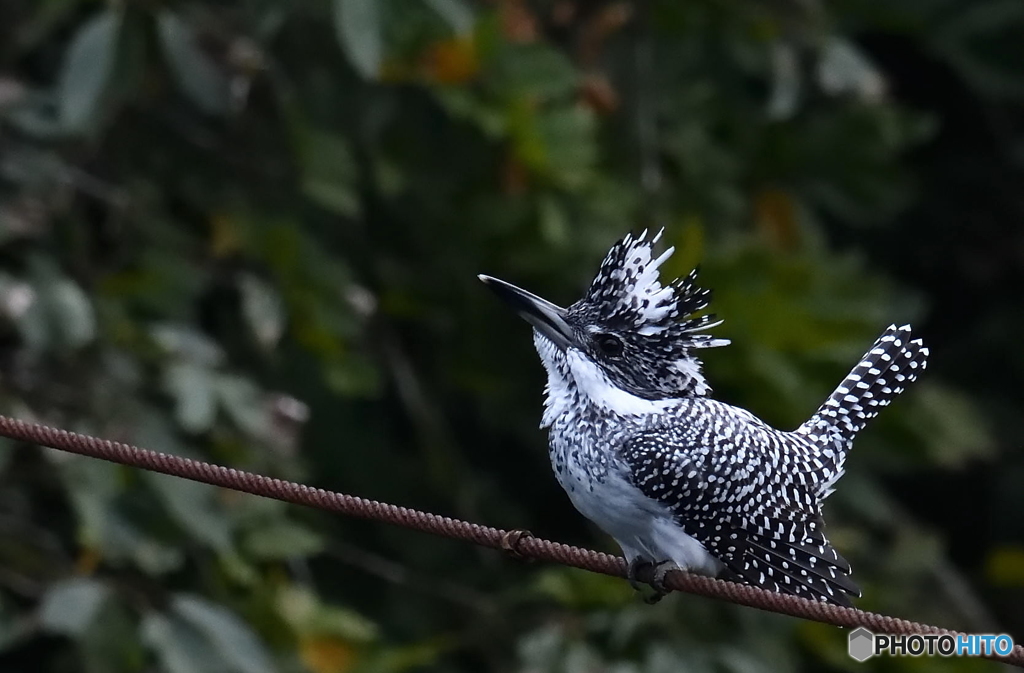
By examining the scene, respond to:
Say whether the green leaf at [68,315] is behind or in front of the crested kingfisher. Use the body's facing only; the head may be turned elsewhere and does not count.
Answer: in front

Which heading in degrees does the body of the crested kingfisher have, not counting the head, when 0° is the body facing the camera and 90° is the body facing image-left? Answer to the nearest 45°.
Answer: approximately 90°

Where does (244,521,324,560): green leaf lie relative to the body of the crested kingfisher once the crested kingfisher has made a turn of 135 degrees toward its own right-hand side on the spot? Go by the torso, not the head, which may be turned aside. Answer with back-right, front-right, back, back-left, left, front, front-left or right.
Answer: left

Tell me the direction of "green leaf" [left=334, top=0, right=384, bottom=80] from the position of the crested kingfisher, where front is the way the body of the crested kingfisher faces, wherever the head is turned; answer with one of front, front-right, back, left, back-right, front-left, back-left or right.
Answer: right

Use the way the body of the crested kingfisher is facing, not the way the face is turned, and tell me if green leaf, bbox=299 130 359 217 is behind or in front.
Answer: in front

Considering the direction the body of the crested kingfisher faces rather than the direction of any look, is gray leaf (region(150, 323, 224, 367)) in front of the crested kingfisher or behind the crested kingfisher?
in front
